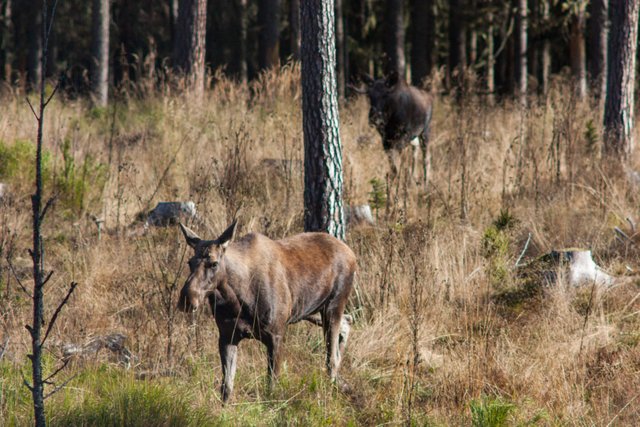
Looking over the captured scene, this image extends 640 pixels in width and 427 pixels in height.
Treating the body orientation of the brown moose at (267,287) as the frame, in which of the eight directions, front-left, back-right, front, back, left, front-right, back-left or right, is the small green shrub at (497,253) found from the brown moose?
back

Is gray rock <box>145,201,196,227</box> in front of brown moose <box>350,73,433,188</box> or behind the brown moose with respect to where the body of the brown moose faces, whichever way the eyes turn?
in front

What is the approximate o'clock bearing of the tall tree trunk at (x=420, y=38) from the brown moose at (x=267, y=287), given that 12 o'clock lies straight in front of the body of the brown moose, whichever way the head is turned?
The tall tree trunk is roughly at 5 o'clock from the brown moose.

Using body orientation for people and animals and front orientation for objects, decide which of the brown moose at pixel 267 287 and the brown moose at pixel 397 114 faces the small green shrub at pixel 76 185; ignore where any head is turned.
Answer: the brown moose at pixel 397 114

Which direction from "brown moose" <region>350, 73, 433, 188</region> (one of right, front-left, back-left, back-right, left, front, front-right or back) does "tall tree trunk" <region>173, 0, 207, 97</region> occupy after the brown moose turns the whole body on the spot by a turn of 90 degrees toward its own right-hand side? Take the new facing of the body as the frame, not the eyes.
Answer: front

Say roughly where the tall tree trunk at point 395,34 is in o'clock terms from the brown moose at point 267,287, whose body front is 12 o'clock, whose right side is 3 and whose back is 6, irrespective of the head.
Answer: The tall tree trunk is roughly at 5 o'clock from the brown moose.

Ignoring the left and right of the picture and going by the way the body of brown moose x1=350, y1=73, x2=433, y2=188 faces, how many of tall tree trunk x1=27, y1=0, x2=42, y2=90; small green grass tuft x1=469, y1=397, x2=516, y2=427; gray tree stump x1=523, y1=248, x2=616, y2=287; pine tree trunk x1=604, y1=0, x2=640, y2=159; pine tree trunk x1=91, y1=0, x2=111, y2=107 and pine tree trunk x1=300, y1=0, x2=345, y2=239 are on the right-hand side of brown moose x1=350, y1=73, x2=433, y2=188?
2

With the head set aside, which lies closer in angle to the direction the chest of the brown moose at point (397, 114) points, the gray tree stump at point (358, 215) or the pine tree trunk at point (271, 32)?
the gray tree stump

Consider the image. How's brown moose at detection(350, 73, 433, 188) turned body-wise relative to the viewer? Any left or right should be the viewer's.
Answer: facing the viewer and to the left of the viewer

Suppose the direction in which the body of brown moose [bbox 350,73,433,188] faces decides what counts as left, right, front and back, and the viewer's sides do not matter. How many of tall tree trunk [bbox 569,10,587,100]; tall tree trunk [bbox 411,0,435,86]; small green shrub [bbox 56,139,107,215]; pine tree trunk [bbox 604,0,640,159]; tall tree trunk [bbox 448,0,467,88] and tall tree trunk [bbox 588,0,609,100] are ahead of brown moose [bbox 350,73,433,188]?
1

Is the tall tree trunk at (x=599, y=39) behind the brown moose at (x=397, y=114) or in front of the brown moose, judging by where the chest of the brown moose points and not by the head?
behind

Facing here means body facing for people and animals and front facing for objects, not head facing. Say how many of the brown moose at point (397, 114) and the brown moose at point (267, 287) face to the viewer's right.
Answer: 0

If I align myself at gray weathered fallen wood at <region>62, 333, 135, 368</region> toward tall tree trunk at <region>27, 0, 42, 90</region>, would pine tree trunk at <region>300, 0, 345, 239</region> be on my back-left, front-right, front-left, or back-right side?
front-right

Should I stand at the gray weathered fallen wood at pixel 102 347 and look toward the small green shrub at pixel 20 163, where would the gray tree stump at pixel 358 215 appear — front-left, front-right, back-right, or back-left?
front-right

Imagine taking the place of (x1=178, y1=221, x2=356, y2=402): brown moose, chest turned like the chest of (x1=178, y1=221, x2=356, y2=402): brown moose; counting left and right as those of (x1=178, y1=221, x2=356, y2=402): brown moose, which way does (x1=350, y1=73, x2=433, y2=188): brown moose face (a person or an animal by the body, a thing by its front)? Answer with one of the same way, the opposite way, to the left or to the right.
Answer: the same way
